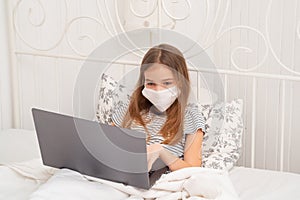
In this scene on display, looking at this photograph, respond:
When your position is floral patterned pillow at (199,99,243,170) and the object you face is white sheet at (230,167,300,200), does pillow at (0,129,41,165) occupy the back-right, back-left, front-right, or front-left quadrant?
back-right

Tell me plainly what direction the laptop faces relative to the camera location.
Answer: facing away from the viewer and to the right of the viewer

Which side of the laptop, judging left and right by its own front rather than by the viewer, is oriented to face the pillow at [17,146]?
left
